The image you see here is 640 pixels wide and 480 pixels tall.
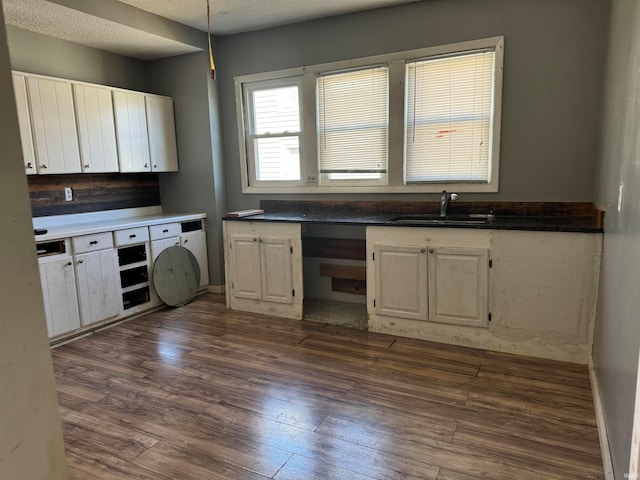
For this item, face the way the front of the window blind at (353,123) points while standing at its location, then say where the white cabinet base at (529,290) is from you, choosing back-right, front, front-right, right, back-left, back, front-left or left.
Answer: left

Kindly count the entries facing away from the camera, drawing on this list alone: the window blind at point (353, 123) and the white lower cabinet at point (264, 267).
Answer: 0

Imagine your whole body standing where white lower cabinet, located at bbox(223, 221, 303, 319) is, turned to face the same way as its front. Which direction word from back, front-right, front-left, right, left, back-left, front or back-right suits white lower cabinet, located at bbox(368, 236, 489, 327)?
left

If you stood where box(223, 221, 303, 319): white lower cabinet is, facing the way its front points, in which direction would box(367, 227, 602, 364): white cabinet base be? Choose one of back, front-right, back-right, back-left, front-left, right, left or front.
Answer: left

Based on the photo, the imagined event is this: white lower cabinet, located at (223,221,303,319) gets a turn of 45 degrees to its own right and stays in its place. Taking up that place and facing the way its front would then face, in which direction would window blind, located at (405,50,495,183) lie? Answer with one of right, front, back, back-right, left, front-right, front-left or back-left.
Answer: back

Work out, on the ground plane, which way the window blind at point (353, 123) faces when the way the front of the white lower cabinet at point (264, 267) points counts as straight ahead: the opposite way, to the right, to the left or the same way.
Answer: the same way

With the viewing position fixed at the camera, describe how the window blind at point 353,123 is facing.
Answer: facing the viewer and to the left of the viewer
